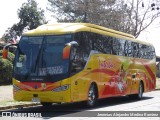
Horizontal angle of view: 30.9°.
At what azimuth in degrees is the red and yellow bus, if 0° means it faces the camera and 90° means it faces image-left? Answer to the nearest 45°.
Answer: approximately 45°

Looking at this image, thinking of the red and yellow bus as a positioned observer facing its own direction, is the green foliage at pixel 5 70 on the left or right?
on its right
